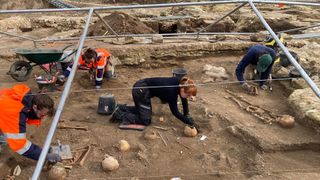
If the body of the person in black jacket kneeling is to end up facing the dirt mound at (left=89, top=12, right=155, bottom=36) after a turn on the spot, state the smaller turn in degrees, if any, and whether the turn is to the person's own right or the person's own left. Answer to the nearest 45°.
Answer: approximately 90° to the person's own left

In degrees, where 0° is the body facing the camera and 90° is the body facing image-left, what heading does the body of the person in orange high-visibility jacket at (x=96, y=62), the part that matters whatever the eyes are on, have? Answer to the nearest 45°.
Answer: approximately 45°

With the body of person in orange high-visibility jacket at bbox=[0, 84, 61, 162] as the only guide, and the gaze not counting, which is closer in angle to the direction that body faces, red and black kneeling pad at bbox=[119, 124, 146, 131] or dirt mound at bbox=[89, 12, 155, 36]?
the red and black kneeling pad

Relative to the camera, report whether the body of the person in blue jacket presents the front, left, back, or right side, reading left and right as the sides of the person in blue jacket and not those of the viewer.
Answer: front

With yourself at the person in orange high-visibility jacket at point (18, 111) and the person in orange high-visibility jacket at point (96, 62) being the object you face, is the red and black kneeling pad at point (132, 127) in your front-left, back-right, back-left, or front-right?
front-right

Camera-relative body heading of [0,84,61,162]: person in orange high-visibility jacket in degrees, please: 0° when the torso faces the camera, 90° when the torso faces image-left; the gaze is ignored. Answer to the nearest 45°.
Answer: approximately 270°

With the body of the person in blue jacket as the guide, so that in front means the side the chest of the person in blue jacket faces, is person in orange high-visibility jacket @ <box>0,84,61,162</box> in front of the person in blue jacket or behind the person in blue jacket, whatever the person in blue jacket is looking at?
in front

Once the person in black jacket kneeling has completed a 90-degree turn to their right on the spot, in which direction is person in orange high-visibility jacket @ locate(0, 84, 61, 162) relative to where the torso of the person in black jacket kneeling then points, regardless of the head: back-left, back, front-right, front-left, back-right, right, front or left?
front-right

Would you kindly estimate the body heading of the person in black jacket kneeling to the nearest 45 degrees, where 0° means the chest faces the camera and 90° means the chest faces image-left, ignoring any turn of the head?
approximately 270°

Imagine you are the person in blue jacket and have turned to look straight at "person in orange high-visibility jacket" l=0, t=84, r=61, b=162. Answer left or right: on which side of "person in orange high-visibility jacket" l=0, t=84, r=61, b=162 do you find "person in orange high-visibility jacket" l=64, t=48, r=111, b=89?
right
